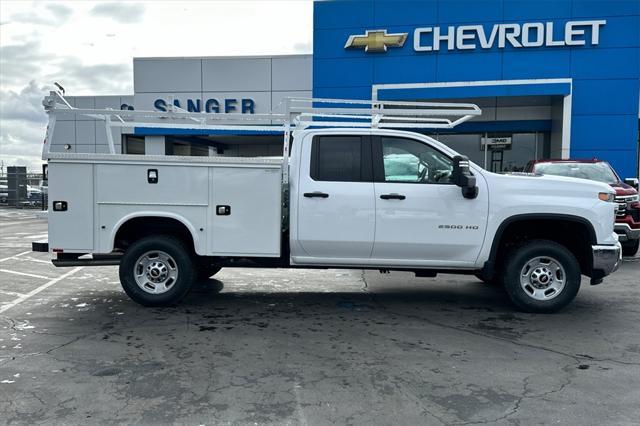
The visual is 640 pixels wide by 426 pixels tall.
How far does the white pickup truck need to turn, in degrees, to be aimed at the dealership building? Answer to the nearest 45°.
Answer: approximately 45° to its left

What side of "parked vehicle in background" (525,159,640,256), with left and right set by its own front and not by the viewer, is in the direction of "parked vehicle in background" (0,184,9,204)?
right

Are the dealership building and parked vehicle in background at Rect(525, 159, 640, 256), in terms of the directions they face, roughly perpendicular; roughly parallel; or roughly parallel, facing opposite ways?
roughly parallel

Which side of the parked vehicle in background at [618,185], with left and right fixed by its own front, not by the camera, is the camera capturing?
front

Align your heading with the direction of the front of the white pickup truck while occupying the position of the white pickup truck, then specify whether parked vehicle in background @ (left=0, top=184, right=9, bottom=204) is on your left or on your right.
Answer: on your left

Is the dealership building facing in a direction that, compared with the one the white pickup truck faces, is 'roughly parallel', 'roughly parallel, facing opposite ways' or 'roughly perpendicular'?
roughly perpendicular

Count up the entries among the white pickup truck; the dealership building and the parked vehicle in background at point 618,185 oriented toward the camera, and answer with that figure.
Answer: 2

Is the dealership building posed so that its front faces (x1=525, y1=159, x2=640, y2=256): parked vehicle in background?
yes

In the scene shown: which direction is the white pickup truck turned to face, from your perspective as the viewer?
facing to the right of the viewer

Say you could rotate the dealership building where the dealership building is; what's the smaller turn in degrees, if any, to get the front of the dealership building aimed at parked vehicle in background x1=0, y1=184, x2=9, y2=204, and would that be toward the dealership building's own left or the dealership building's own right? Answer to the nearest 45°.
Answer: approximately 135° to the dealership building's own right

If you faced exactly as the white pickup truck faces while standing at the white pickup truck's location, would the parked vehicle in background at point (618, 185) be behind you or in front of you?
in front

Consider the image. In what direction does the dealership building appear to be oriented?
toward the camera

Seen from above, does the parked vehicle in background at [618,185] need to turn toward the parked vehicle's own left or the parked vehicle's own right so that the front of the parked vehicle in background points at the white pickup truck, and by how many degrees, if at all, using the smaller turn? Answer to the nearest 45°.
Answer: approximately 45° to the parked vehicle's own right

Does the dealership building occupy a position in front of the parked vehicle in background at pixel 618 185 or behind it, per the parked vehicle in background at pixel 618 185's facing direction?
behind
